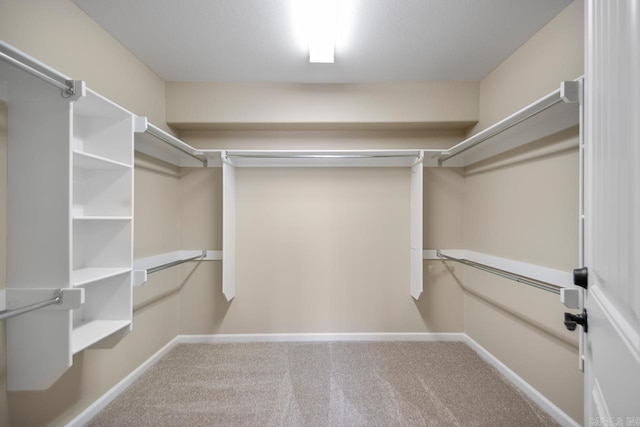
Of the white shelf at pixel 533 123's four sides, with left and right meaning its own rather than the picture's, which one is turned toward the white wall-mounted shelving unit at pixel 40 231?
front

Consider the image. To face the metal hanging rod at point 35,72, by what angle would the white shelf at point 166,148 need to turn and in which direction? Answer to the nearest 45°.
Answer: approximately 45° to its right

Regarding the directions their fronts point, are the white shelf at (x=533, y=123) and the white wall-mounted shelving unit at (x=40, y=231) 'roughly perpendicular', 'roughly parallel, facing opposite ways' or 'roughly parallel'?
roughly parallel, facing opposite ways

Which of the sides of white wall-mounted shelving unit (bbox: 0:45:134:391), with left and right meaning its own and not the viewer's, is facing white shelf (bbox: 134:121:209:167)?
left

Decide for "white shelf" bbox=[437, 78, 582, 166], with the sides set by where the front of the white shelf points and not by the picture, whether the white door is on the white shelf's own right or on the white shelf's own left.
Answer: on the white shelf's own left

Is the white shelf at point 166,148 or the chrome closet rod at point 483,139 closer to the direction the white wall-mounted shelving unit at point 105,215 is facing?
the chrome closet rod

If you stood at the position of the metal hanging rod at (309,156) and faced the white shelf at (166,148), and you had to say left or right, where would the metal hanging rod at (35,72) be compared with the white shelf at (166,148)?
left

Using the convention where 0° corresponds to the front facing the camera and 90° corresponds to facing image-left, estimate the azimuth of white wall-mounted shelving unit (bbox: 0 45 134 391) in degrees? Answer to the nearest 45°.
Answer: approximately 315°

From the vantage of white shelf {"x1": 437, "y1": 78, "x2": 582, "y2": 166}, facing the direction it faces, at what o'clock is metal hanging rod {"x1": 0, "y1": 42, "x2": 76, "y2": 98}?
The metal hanging rod is roughly at 12 o'clock from the white shelf.

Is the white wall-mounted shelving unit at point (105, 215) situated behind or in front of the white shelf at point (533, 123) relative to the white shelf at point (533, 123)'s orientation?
in front

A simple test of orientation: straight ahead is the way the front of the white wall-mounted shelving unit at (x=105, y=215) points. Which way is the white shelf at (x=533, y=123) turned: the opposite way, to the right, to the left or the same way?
the opposite way

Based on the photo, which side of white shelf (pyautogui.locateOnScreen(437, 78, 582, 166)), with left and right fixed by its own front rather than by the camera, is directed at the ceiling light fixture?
front

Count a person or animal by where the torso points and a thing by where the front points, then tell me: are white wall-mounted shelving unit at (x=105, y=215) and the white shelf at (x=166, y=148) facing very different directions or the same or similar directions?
same or similar directions

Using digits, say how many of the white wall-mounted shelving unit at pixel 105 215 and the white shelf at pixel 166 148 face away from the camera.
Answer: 0

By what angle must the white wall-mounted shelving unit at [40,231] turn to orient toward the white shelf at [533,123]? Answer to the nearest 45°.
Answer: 0° — it already faces it

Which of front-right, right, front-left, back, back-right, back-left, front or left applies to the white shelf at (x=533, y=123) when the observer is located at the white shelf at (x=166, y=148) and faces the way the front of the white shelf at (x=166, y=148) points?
front
